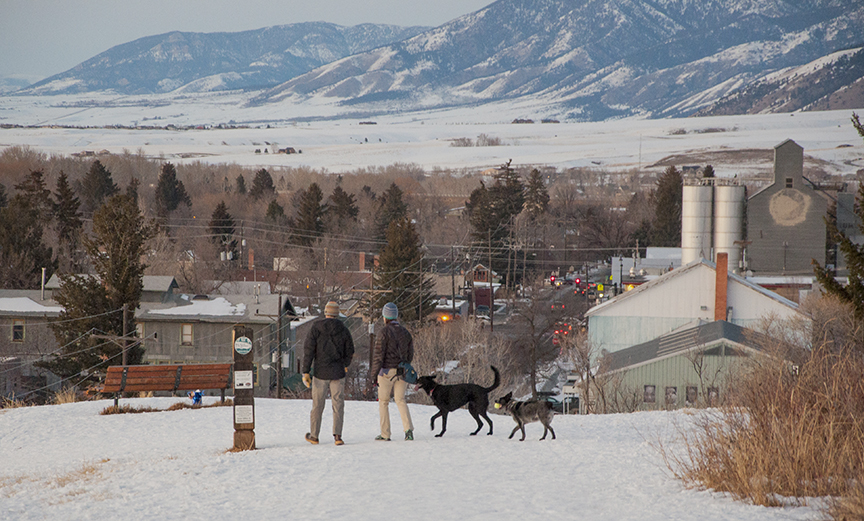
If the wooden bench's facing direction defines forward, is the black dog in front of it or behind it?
behind

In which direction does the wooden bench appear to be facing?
away from the camera

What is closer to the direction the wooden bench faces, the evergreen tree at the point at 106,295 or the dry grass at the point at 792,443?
the evergreen tree

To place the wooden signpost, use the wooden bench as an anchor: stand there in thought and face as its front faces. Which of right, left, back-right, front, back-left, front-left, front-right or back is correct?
back

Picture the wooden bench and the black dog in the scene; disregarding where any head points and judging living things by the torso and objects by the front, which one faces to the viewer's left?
the black dog

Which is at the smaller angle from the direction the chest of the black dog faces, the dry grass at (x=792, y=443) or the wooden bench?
the wooden bench

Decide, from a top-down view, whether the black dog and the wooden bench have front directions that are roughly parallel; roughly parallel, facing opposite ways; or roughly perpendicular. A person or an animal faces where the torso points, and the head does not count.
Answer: roughly perpendicular

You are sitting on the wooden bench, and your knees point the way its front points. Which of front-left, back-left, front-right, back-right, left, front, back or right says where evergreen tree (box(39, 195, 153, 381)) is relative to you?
front

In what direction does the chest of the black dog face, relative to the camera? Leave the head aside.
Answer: to the viewer's left

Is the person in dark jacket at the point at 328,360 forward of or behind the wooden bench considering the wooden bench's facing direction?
behind

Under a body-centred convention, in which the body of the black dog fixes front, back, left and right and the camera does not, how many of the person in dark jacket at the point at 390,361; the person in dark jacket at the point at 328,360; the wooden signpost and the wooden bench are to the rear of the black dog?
0

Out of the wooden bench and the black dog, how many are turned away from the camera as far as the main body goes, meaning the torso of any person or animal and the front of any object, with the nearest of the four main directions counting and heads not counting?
1

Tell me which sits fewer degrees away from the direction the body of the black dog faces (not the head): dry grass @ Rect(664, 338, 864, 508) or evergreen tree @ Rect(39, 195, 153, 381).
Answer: the evergreen tree

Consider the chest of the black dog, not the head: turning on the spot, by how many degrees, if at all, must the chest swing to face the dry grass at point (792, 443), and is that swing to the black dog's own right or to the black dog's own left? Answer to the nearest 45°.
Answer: approximately 135° to the black dog's own left

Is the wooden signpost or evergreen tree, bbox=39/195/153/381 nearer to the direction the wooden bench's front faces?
the evergreen tree
